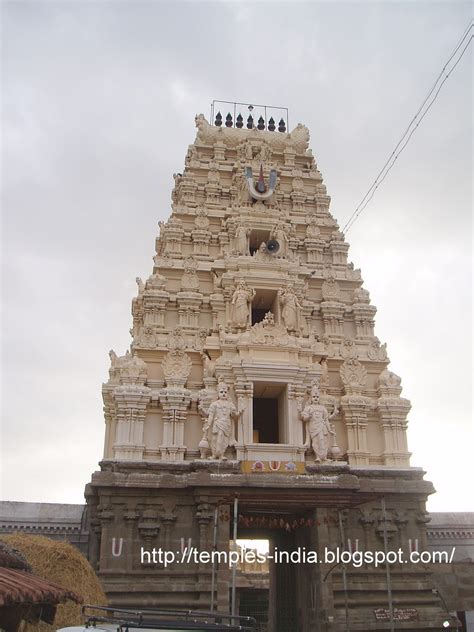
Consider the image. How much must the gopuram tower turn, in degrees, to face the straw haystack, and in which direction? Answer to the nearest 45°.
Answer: approximately 45° to its right

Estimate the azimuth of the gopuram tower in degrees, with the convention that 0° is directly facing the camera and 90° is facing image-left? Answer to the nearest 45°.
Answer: approximately 0°
